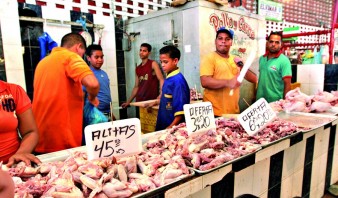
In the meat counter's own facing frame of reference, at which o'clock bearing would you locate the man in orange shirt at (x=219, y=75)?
The man in orange shirt is roughly at 7 o'clock from the meat counter.

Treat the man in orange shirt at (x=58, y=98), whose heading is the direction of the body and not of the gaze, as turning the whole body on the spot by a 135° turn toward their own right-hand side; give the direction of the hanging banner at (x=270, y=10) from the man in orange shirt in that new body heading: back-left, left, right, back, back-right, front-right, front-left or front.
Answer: back-left

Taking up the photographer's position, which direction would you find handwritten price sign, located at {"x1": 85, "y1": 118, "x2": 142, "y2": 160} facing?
facing the viewer

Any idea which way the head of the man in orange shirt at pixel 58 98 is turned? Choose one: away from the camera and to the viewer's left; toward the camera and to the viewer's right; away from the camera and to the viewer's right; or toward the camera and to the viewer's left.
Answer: away from the camera and to the viewer's right

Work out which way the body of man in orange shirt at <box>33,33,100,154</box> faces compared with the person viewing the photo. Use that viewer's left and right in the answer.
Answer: facing away from the viewer and to the right of the viewer

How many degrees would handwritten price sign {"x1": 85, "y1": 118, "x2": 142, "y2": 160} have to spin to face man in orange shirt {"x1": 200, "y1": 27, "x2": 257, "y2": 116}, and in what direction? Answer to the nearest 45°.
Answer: approximately 135° to its left

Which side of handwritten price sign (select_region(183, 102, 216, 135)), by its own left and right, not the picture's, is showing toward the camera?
front

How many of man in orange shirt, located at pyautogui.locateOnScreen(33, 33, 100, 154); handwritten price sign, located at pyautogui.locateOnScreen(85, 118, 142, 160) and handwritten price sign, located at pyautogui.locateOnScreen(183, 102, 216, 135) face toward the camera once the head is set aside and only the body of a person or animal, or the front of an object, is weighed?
2

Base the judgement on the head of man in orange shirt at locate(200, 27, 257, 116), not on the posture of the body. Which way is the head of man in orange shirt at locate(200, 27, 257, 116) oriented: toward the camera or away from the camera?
toward the camera

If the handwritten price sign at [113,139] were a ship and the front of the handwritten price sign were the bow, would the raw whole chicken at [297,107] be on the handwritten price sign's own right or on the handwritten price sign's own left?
on the handwritten price sign's own left

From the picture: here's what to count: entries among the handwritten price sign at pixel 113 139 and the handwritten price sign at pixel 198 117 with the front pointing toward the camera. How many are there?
2

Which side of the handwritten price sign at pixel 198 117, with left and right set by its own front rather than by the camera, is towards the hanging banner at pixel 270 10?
back

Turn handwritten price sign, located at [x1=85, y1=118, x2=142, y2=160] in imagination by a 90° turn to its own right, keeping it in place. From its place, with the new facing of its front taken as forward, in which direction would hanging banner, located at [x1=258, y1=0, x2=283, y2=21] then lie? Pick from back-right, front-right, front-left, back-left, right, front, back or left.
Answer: back-right

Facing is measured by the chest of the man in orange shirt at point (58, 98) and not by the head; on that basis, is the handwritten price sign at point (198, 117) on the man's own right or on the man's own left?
on the man's own right
